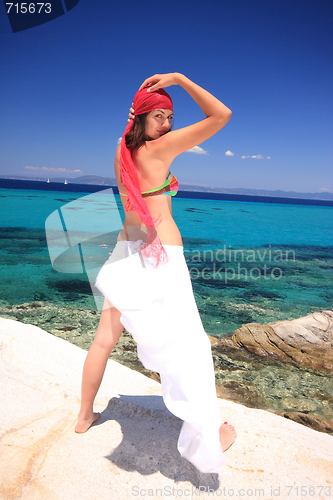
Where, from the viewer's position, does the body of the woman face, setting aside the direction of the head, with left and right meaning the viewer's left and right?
facing away from the viewer and to the right of the viewer
